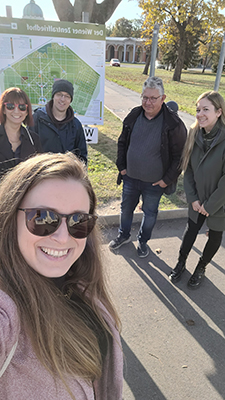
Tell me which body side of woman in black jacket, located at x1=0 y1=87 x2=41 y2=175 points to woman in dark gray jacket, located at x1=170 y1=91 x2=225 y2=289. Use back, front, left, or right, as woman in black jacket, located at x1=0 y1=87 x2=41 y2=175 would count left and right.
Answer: left

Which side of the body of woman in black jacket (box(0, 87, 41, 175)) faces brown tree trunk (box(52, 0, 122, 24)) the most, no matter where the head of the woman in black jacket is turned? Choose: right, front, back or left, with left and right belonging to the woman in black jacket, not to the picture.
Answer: back

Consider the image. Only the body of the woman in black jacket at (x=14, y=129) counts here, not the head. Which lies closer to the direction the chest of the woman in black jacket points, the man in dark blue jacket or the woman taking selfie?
the woman taking selfie

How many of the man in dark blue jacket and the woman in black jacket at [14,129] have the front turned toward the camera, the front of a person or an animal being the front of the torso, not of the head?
2

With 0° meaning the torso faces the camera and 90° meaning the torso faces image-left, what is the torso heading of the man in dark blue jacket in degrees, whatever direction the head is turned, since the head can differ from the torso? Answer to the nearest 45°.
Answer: approximately 0°

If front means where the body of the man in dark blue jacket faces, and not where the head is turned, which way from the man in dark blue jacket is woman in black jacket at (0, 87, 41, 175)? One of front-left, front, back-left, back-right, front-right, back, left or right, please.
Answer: front-right

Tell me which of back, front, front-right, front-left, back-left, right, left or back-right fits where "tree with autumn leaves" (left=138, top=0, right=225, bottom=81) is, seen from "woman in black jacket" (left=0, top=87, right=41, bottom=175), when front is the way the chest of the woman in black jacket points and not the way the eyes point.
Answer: back-left

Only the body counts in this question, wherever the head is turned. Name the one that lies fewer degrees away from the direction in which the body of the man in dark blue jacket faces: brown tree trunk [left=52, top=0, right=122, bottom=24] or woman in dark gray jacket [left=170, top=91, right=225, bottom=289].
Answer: the woman in dark gray jacket

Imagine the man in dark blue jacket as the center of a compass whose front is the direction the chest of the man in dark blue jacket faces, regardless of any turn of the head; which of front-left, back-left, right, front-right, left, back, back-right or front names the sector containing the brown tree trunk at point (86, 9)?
back

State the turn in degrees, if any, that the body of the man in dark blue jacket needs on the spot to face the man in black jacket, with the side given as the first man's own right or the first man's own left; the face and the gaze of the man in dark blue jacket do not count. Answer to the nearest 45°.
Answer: approximately 90° to the first man's own left

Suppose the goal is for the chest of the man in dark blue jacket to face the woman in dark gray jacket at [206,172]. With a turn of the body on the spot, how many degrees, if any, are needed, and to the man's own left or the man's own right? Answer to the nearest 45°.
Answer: approximately 45° to the man's own left

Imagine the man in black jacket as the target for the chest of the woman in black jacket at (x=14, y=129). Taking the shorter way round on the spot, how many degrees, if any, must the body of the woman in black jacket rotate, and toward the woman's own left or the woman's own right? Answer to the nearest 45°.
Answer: approximately 90° to the woman's own left
